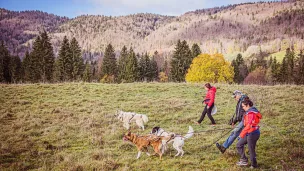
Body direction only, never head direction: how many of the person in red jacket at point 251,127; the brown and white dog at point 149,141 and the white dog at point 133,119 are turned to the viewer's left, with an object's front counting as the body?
3

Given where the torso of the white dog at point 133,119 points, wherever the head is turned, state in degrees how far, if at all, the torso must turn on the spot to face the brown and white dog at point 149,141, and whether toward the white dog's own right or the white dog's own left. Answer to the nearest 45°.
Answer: approximately 90° to the white dog's own left

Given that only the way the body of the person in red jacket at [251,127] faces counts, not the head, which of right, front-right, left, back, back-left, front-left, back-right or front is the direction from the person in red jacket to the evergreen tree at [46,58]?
front-right

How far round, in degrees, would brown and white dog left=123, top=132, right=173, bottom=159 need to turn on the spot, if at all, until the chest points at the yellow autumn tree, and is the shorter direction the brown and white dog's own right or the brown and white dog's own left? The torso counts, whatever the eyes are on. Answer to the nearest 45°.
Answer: approximately 90° to the brown and white dog's own right

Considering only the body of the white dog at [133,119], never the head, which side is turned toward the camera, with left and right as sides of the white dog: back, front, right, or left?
left

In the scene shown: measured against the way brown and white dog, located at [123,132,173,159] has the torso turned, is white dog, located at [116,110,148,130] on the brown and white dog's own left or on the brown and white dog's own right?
on the brown and white dog's own right

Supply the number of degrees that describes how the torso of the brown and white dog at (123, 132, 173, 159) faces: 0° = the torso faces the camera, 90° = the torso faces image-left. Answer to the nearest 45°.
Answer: approximately 90°

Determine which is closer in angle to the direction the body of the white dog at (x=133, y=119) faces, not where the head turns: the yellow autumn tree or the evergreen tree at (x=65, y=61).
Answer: the evergreen tree

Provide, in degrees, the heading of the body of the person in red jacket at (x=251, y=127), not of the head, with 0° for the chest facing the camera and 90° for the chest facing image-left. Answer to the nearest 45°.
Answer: approximately 90°

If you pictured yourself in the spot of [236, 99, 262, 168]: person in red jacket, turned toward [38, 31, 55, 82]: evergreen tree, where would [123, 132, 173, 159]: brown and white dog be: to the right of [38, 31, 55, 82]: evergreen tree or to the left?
left

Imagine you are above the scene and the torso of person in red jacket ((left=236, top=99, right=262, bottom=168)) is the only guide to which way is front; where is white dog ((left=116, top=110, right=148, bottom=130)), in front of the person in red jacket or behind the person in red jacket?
in front

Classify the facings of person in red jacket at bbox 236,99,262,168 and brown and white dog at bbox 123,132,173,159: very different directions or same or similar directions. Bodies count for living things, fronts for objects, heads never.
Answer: same or similar directions

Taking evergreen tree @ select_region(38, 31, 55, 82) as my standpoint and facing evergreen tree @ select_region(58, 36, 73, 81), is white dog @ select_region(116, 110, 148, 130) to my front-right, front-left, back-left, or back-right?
front-right
